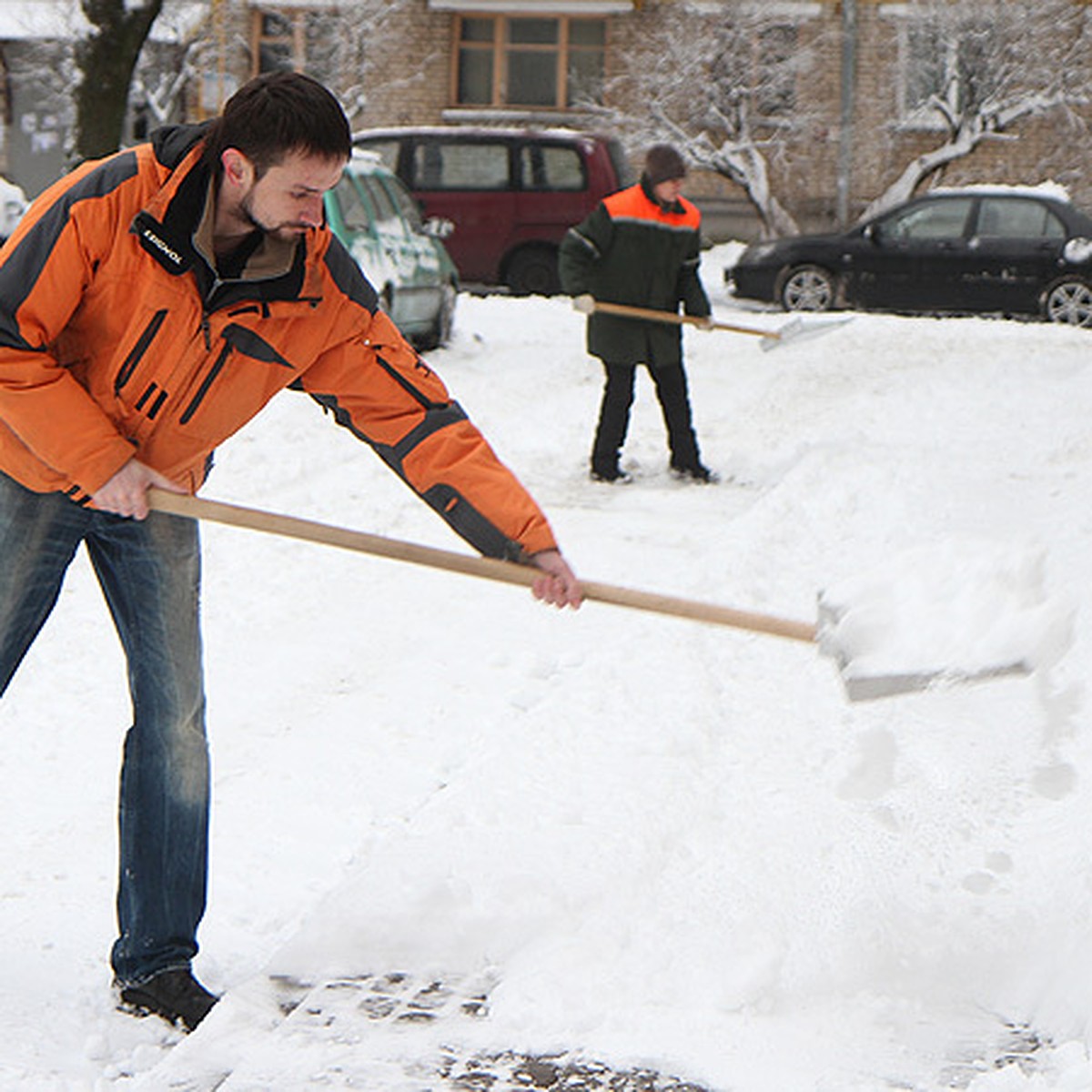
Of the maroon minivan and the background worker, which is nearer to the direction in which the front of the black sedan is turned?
the maroon minivan

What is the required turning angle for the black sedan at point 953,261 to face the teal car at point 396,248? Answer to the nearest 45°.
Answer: approximately 45° to its left

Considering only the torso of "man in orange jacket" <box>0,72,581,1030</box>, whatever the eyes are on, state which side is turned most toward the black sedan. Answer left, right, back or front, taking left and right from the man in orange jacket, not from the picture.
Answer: left

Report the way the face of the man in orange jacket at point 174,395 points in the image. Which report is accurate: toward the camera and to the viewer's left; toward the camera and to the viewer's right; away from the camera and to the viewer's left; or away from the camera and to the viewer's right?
toward the camera and to the viewer's right

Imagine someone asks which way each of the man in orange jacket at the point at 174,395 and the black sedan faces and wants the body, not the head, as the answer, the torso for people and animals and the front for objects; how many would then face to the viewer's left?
1

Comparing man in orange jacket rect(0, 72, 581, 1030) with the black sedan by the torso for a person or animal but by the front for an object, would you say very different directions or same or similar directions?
very different directions

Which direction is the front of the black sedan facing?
to the viewer's left

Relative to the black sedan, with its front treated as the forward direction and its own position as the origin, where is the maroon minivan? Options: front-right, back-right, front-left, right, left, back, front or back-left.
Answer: front

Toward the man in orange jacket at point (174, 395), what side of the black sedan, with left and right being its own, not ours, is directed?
left

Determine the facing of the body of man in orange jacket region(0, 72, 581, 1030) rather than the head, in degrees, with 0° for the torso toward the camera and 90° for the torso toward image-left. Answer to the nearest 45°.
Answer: approximately 315°

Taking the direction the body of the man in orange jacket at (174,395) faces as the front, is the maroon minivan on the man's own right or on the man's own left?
on the man's own left
